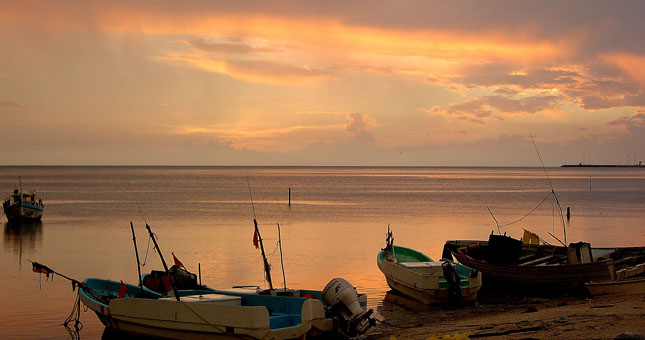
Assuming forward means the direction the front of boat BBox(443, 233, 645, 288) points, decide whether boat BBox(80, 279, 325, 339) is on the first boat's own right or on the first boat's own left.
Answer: on the first boat's own left

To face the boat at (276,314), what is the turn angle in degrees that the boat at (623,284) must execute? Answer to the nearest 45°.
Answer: approximately 45° to its left

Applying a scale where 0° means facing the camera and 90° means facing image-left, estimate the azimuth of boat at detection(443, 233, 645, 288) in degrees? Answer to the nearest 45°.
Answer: approximately 90°

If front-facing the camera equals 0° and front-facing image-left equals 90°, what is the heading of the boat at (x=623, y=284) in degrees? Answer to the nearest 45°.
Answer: approximately 90°

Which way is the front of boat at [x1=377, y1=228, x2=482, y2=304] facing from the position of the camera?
facing away from the viewer and to the left of the viewer

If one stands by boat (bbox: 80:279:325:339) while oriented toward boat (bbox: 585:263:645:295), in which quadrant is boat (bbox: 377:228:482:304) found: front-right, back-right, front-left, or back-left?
front-left

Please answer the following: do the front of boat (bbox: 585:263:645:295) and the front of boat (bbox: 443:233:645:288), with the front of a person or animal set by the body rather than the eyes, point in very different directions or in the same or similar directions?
same or similar directions

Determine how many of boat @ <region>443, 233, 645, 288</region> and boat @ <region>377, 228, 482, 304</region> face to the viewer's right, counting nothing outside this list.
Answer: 0

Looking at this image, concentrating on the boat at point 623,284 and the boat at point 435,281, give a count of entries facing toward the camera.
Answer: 0

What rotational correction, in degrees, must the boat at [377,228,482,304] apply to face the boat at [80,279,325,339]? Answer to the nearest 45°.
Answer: approximately 90° to its left

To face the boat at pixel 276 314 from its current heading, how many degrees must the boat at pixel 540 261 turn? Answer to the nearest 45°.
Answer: approximately 45° to its left

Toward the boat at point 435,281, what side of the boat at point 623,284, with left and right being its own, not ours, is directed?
front

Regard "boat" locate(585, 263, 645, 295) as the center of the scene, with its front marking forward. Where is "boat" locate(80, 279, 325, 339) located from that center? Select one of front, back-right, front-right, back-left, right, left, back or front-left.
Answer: front-left
